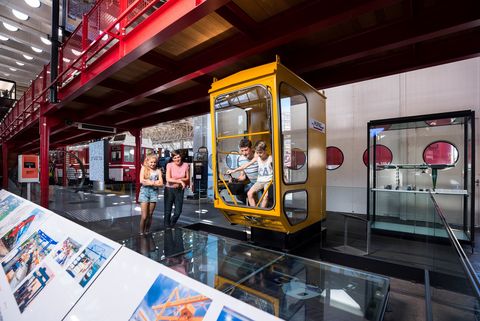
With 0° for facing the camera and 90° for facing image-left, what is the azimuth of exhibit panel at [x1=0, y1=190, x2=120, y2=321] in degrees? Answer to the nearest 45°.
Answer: approximately 45°

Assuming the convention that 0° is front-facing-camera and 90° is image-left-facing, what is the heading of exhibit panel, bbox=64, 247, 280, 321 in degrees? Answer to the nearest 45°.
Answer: approximately 45°

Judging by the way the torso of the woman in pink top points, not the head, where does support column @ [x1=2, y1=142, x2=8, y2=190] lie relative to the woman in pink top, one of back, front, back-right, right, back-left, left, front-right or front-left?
back-right

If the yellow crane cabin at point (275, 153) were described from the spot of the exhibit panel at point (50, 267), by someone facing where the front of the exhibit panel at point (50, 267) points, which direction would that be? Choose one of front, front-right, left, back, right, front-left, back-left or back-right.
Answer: back-left

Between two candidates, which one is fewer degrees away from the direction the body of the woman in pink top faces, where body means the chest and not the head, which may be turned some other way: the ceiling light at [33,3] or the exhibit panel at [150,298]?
the exhibit panel

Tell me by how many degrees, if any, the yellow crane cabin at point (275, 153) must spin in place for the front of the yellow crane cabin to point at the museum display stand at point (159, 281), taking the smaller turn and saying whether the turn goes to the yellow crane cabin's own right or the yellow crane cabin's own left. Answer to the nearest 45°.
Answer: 0° — it already faces it

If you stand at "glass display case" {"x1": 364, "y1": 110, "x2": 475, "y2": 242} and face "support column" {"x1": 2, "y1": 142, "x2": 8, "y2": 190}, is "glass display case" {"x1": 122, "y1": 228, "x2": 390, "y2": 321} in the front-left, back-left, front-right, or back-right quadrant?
front-left

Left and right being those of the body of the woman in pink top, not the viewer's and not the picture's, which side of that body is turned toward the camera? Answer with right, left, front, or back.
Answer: front

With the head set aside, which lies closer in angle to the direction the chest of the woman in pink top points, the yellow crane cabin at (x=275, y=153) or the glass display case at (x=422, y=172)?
the yellow crane cabin

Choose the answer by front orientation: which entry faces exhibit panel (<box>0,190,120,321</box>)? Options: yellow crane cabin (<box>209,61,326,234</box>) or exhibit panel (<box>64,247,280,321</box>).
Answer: the yellow crane cabin

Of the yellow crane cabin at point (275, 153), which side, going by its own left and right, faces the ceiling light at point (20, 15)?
right

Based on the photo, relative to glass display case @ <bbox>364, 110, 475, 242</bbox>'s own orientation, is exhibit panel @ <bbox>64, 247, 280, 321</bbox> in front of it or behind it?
in front

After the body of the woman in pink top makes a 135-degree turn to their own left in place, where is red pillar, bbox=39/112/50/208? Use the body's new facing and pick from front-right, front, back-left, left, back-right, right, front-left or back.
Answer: left
